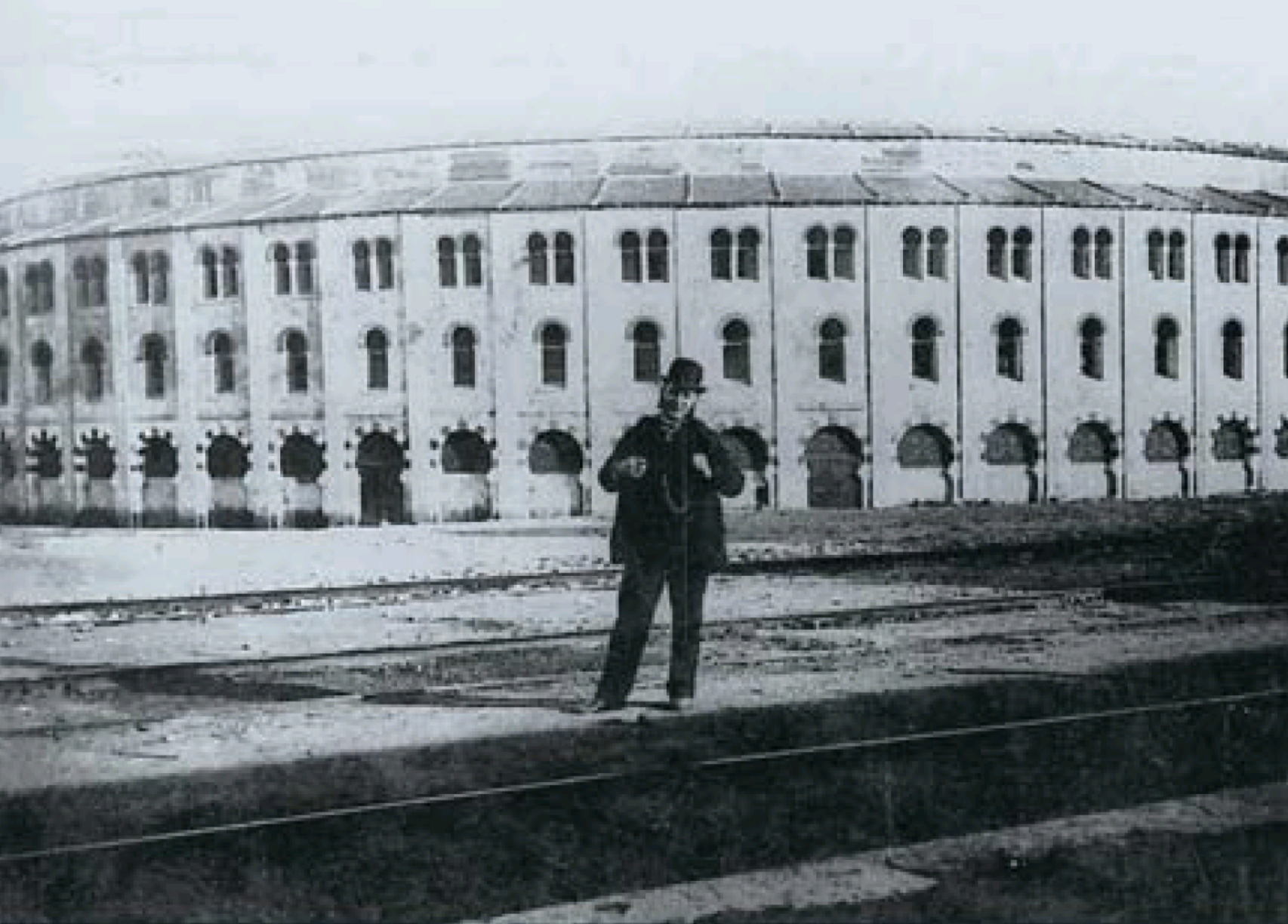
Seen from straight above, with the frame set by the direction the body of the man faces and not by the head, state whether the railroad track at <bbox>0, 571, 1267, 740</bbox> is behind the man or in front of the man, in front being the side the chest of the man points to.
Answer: behind

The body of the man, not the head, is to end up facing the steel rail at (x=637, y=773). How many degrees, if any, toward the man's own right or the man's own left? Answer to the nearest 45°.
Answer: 0° — they already face it

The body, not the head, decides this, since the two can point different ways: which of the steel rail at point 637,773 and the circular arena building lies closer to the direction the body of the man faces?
the steel rail

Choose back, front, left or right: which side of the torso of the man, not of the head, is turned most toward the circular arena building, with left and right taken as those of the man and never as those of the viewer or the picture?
back

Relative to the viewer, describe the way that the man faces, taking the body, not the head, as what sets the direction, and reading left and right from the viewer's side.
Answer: facing the viewer

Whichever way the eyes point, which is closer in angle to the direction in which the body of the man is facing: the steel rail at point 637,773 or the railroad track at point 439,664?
the steel rail
